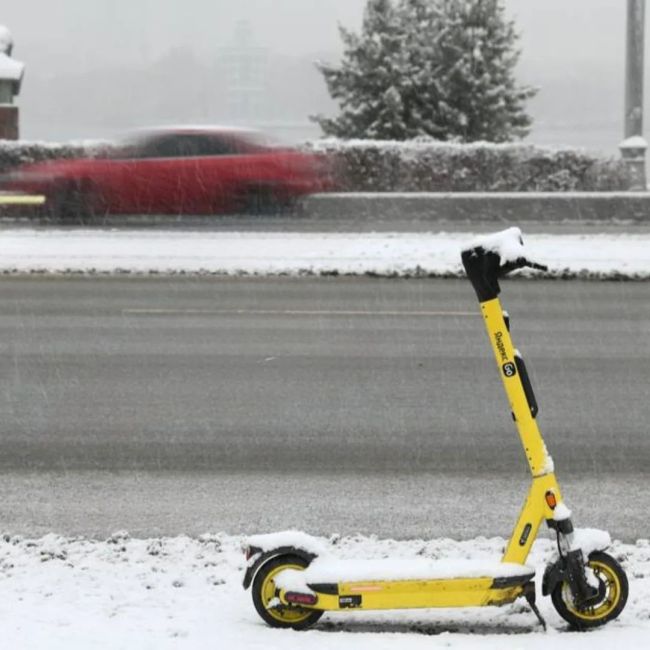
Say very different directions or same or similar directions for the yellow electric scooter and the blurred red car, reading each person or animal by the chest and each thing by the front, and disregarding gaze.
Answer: very different directions

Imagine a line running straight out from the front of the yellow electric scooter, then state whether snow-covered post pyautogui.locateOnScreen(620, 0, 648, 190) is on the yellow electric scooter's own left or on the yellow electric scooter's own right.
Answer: on the yellow electric scooter's own left

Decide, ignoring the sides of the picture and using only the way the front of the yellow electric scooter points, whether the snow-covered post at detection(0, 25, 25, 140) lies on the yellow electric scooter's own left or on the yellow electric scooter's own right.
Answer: on the yellow electric scooter's own left

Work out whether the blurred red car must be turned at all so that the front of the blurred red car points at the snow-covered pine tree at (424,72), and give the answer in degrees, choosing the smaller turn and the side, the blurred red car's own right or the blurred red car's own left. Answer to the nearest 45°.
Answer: approximately 90° to the blurred red car's own right

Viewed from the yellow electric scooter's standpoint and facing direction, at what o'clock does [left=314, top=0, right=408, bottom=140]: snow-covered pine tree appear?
The snow-covered pine tree is roughly at 9 o'clock from the yellow electric scooter.

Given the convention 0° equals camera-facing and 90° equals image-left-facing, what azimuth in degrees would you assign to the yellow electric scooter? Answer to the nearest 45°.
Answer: approximately 270°

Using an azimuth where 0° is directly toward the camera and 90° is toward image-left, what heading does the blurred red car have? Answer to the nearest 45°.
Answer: approximately 90°

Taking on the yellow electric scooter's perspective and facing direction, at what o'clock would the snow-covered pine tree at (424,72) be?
The snow-covered pine tree is roughly at 9 o'clock from the yellow electric scooter.

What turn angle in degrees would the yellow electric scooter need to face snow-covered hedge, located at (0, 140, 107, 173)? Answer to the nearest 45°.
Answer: approximately 90° to its left

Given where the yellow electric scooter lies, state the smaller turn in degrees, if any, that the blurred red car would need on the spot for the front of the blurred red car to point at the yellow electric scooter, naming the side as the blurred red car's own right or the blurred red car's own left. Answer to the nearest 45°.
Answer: approximately 90° to the blurred red car's own left
